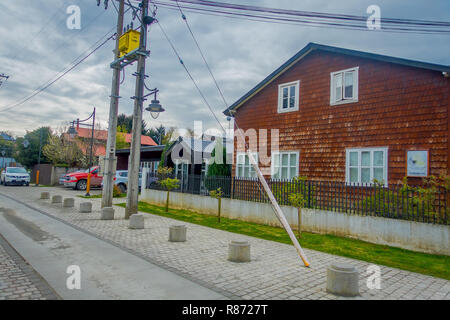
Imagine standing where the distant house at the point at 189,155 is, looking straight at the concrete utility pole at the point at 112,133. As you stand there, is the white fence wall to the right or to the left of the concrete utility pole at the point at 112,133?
left

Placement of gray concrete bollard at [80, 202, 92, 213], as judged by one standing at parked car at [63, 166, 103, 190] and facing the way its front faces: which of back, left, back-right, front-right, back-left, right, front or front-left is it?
front-left

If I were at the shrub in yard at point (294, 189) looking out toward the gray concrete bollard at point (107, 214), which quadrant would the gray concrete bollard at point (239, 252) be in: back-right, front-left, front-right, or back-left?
front-left

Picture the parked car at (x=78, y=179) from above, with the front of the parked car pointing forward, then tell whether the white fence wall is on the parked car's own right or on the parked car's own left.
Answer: on the parked car's own left

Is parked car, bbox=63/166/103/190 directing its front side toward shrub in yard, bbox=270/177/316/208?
no

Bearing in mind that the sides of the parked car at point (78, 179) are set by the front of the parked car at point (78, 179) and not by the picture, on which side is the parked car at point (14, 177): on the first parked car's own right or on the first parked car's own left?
on the first parked car's own right

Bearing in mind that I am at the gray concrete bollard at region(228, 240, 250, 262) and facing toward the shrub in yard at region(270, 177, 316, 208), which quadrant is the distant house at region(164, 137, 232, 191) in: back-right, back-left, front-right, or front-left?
front-left

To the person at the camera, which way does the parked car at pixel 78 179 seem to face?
facing the viewer and to the left of the viewer

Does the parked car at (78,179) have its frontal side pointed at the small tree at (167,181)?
no

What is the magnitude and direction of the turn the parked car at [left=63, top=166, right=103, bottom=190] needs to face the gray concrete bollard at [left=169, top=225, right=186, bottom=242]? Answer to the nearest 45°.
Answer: approximately 45° to its left

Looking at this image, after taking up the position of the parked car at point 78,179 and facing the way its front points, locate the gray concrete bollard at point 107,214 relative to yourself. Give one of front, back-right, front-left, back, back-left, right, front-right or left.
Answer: front-left
